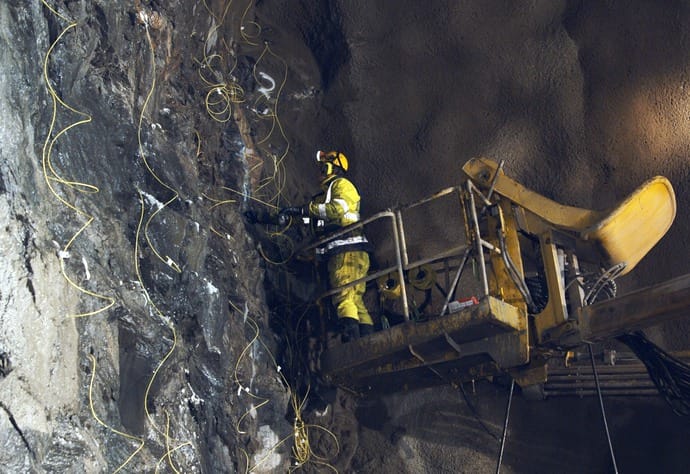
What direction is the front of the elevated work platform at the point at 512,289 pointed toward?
to the viewer's left

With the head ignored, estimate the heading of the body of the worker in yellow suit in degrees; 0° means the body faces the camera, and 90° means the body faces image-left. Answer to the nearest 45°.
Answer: approximately 90°

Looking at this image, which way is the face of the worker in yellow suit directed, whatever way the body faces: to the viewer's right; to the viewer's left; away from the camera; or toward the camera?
to the viewer's left
